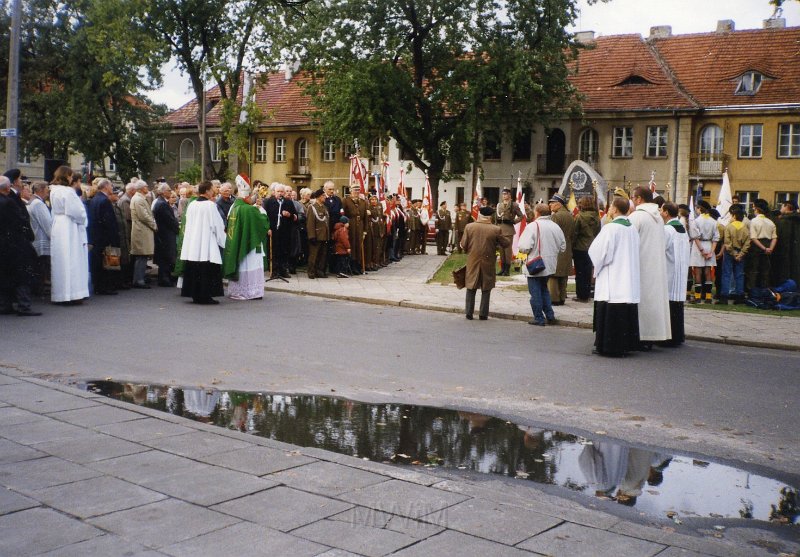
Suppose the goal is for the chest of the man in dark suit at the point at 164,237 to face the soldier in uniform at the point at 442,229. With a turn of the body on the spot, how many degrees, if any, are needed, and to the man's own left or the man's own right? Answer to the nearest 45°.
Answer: approximately 45° to the man's own left

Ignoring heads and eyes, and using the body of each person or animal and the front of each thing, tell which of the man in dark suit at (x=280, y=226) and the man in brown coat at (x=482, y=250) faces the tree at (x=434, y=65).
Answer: the man in brown coat

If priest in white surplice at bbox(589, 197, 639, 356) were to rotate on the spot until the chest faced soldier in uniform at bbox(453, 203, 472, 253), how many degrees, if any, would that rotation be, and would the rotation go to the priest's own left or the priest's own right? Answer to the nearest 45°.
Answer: approximately 45° to the priest's own right

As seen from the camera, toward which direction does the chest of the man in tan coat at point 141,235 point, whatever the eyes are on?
to the viewer's right

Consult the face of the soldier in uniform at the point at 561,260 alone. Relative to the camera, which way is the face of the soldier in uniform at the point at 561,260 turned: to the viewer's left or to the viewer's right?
to the viewer's left

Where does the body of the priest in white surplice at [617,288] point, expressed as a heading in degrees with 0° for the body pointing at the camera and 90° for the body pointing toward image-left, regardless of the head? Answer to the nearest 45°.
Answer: approximately 135°

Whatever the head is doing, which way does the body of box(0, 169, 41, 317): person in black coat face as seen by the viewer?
to the viewer's right

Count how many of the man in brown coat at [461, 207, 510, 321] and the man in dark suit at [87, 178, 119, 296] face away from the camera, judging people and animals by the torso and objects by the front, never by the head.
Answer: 1

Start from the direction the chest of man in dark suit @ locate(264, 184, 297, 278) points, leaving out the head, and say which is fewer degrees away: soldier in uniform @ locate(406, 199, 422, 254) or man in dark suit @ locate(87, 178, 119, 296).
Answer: the man in dark suit

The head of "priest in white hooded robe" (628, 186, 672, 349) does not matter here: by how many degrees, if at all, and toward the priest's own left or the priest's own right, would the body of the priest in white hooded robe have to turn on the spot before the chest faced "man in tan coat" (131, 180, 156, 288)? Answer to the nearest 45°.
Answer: approximately 45° to the priest's own left

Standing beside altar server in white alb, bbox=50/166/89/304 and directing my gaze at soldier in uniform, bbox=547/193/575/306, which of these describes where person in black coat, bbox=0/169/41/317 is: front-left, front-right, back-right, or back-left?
back-right

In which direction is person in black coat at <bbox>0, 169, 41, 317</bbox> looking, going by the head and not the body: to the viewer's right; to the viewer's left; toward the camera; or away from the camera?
to the viewer's right
